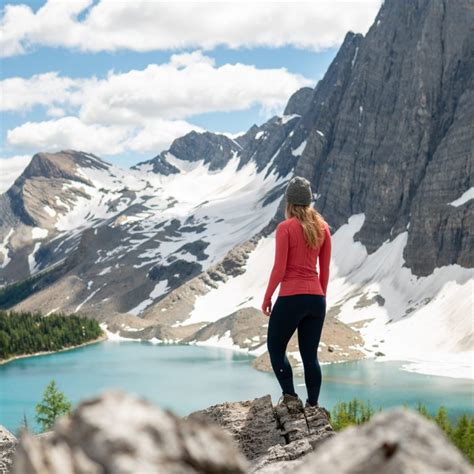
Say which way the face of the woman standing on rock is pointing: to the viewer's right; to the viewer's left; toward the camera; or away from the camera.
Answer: away from the camera

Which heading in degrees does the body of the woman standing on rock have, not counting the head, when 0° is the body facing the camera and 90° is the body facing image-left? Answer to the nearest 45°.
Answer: approximately 135°

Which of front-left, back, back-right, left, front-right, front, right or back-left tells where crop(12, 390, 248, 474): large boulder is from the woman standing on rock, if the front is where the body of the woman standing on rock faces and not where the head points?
back-left
